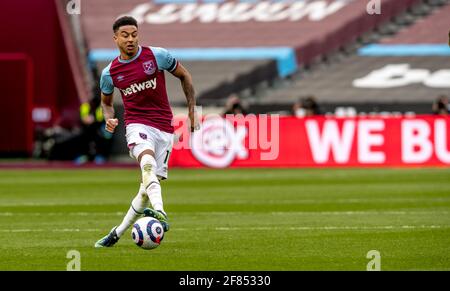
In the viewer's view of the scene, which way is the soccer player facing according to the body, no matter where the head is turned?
toward the camera

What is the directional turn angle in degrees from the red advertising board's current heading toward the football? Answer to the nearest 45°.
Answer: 0° — it already faces it

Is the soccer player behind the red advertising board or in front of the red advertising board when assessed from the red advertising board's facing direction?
in front

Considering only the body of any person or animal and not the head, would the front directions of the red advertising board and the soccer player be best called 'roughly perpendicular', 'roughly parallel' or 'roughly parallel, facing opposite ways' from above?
roughly parallel

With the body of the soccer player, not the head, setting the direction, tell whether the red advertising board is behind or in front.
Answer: behind

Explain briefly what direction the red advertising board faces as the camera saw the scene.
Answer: facing the viewer

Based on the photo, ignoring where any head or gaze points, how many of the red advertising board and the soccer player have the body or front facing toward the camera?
2
